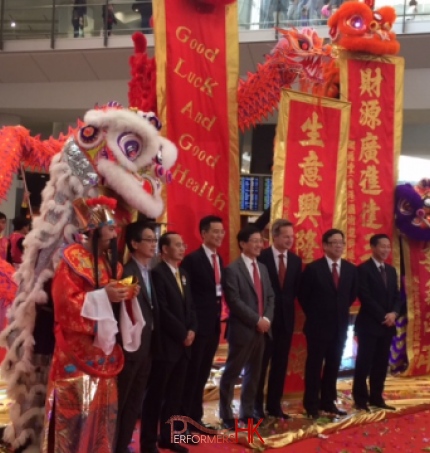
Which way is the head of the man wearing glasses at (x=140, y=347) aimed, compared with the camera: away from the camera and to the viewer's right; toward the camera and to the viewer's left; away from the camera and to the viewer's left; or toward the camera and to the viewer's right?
toward the camera and to the viewer's right

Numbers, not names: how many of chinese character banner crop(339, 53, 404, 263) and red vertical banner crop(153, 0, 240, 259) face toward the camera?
2

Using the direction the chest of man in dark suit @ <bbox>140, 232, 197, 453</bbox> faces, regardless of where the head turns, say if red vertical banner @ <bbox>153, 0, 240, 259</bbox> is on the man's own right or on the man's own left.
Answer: on the man's own left
